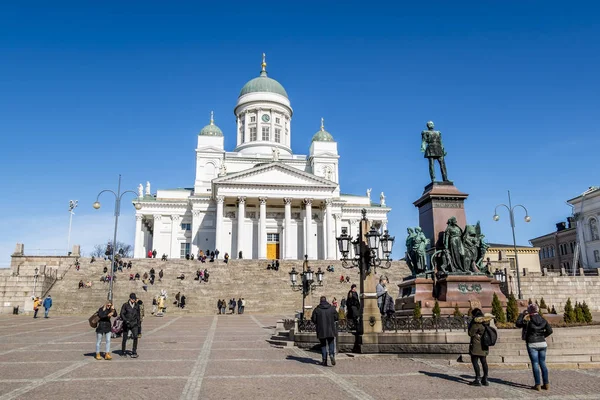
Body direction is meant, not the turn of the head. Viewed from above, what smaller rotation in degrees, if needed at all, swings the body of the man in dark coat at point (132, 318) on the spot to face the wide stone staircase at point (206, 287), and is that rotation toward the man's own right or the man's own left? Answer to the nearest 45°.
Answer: approximately 180°

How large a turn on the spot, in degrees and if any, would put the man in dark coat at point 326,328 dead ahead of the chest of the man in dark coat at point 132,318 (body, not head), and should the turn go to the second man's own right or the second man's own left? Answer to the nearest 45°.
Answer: approximately 45° to the second man's own left

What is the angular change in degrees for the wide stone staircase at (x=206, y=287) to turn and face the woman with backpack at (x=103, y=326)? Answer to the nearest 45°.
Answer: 0° — it already faces them

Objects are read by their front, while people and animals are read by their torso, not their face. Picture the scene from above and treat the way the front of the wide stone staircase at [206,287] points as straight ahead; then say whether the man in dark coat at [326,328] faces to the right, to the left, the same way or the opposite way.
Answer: the opposite way

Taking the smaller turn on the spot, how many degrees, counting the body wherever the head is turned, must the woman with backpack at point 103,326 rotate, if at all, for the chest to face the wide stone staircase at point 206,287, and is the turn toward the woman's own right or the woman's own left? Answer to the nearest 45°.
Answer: approximately 135° to the woman's own left

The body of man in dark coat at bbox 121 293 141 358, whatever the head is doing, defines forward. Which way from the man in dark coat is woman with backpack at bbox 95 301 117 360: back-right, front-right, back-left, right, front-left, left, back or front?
right

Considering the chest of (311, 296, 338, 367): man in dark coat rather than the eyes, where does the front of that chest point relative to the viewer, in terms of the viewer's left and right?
facing away from the viewer

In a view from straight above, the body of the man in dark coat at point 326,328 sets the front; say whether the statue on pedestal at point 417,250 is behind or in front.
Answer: in front

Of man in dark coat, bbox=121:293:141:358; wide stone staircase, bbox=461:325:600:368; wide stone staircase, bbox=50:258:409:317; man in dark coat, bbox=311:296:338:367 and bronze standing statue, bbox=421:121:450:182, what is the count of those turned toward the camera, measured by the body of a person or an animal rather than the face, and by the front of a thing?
4

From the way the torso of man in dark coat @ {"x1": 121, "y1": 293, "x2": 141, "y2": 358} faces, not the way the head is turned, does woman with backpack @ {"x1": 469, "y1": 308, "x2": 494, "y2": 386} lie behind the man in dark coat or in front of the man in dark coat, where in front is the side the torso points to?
in front

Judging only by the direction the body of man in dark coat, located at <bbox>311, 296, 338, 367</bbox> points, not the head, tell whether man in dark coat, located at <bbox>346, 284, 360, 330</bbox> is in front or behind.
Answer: in front

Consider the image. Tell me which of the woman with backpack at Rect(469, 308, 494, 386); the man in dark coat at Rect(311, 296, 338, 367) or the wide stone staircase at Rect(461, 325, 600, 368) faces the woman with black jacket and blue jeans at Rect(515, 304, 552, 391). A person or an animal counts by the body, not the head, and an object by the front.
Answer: the wide stone staircase
